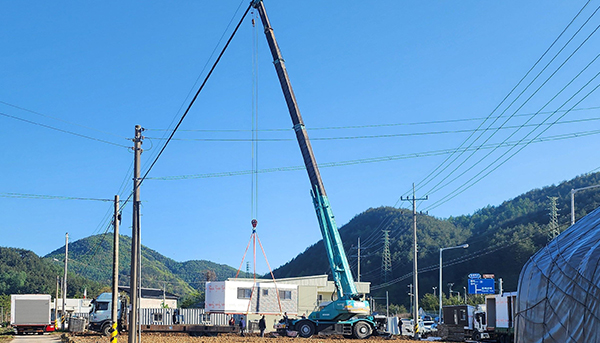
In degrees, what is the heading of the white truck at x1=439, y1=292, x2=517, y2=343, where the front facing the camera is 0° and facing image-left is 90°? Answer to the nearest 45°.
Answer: approximately 90°

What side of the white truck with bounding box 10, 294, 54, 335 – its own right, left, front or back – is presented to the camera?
back

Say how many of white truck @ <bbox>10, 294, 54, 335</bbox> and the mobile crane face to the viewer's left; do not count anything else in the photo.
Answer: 1

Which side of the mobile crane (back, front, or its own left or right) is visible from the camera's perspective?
left

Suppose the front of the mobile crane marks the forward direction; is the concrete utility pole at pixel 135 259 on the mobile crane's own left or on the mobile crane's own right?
on the mobile crane's own left

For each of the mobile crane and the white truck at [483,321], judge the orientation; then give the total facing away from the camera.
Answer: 0

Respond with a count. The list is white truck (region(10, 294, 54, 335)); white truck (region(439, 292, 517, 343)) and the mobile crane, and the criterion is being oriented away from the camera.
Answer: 1
